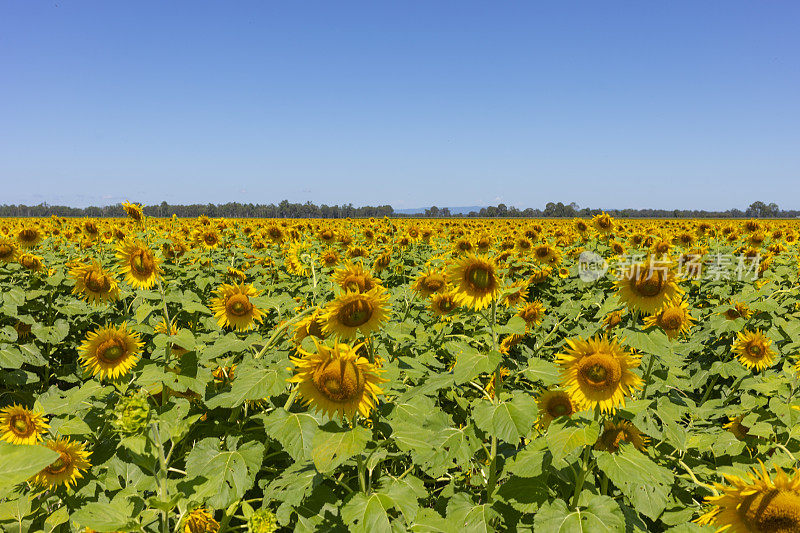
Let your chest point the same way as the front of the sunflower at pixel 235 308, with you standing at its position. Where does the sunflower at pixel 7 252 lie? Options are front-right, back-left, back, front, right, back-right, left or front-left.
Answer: back-right

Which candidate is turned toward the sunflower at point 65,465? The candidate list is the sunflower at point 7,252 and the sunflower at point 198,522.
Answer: the sunflower at point 7,252

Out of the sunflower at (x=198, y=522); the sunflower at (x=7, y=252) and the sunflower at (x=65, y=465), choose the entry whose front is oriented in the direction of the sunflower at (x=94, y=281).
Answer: the sunflower at (x=7, y=252)

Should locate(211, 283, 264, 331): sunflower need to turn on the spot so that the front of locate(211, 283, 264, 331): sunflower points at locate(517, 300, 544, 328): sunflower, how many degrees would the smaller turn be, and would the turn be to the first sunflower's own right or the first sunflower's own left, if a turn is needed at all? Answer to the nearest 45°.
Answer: approximately 90° to the first sunflower's own left

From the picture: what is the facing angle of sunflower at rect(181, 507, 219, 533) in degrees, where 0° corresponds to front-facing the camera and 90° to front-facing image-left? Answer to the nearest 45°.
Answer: approximately 0°

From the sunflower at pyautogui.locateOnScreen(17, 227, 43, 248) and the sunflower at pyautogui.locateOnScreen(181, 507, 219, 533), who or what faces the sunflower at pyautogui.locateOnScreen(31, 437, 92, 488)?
the sunflower at pyautogui.locateOnScreen(17, 227, 43, 248)

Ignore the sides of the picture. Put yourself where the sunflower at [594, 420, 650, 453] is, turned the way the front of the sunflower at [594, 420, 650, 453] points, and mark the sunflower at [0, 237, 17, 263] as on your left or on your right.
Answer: on your right

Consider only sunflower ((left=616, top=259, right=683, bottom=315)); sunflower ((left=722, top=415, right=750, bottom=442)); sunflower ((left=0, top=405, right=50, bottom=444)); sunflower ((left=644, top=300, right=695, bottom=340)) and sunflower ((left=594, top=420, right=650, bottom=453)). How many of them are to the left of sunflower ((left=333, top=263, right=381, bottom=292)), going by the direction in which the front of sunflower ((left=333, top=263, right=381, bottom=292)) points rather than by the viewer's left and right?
4

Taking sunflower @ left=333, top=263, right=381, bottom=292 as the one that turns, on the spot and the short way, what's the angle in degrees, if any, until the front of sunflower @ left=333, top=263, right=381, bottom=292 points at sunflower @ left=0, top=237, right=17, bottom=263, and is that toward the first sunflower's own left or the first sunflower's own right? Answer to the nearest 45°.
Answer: approximately 135° to the first sunflower's own right
